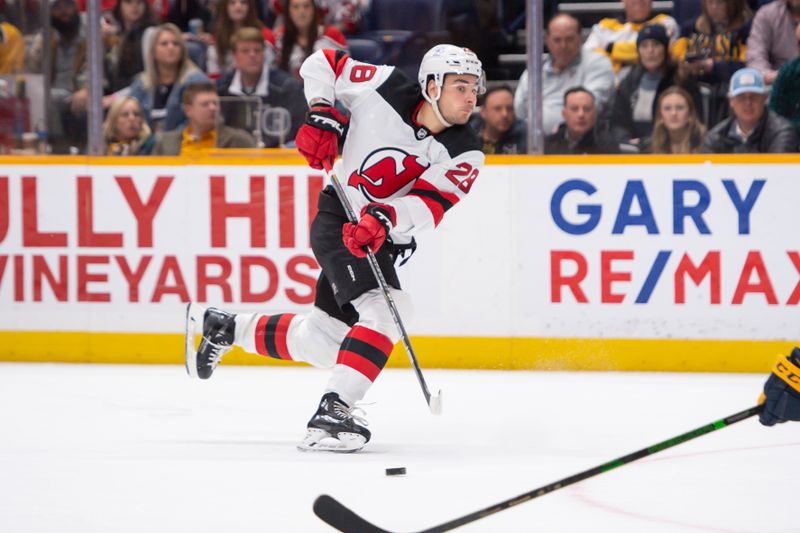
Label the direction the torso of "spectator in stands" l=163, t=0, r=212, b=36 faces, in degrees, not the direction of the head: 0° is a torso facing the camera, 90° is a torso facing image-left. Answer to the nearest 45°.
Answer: approximately 0°

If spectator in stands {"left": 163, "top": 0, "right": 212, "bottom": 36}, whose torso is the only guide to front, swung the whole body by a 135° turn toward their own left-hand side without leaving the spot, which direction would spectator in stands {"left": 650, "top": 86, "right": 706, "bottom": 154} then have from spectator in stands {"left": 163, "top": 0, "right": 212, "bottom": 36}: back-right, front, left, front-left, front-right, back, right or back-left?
right

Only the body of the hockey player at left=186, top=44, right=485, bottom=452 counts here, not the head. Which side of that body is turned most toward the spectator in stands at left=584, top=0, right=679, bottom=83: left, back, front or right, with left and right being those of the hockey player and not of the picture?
left

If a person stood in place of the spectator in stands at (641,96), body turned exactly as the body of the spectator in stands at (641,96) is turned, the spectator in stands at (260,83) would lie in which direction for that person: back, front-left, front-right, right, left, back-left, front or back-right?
right

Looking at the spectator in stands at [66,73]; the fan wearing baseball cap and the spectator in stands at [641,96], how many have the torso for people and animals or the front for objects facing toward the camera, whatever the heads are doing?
3

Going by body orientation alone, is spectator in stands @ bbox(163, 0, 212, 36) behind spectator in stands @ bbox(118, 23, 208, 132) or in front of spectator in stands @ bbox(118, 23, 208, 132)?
behind

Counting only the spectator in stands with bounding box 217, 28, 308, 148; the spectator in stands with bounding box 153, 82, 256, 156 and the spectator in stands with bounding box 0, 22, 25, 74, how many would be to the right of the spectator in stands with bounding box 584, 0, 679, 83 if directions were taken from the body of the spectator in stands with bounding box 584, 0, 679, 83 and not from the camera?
3
